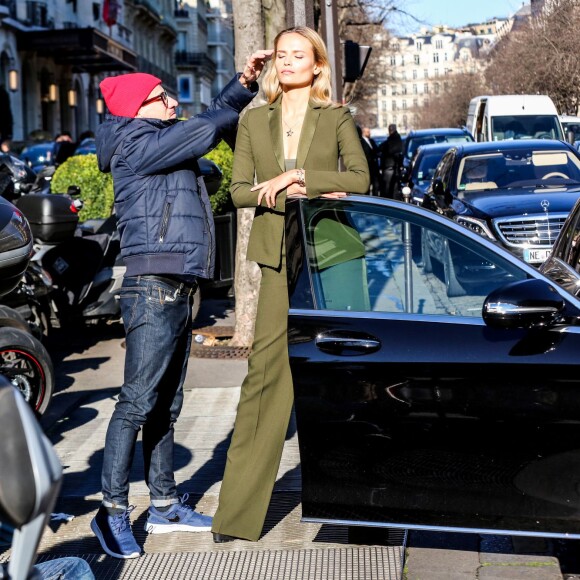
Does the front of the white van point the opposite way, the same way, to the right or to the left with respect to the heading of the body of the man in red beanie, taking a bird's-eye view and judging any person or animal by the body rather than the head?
to the right

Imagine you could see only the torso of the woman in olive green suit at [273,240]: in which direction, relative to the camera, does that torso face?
toward the camera

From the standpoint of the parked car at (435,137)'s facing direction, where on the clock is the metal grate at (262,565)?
The metal grate is roughly at 12 o'clock from the parked car.

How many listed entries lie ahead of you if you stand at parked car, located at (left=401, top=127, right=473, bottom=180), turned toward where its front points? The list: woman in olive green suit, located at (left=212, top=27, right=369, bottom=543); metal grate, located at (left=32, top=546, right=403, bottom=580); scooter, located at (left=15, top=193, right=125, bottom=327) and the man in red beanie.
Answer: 4

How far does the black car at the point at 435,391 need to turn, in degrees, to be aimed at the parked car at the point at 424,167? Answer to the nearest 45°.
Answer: approximately 135° to its left

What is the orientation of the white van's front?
toward the camera

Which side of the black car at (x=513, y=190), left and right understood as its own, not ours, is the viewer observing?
front

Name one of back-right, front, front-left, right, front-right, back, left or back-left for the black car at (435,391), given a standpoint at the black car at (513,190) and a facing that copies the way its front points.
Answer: front

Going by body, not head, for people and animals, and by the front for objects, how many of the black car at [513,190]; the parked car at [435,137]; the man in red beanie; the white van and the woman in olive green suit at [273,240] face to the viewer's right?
1

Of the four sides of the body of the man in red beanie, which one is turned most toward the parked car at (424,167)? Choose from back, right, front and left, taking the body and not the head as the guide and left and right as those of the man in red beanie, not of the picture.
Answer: left

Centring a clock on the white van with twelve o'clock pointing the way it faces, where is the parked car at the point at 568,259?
The parked car is roughly at 12 o'clock from the white van.

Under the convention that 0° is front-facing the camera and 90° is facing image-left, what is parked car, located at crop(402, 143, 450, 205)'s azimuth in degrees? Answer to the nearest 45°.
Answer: approximately 0°

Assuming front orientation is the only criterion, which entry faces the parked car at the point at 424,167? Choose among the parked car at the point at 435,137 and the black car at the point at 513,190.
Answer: the parked car at the point at 435,137

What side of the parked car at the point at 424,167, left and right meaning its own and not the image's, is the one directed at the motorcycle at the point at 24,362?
front

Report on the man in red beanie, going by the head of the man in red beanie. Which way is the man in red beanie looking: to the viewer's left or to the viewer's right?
to the viewer's right
